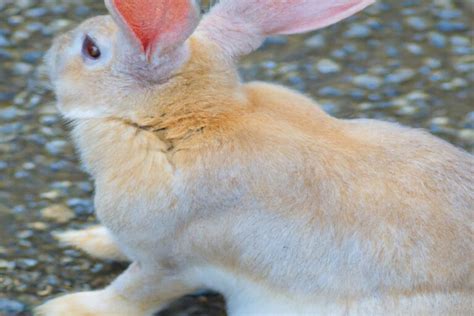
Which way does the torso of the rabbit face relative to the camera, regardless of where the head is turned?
to the viewer's left

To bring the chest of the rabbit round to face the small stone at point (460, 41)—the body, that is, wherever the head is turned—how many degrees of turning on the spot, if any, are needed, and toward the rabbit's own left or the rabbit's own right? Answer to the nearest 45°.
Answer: approximately 135° to the rabbit's own right

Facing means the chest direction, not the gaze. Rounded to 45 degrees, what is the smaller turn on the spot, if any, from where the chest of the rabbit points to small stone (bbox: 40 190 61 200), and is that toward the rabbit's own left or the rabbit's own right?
approximately 45° to the rabbit's own right

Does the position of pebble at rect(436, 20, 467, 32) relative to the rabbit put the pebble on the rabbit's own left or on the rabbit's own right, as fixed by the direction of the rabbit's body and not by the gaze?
on the rabbit's own right

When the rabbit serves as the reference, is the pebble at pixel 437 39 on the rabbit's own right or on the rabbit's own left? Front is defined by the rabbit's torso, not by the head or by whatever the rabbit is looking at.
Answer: on the rabbit's own right

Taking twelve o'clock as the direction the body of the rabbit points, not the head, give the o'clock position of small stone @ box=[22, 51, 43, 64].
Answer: The small stone is roughly at 2 o'clock from the rabbit.

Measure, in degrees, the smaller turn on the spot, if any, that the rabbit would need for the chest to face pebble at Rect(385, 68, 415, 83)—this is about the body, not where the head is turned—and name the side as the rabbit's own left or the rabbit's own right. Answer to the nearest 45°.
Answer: approximately 135° to the rabbit's own right

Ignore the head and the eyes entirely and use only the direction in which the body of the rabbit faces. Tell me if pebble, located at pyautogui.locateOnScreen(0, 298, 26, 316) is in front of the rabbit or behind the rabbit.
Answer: in front

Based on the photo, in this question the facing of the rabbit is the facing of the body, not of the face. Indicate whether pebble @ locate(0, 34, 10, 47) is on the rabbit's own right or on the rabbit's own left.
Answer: on the rabbit's own right

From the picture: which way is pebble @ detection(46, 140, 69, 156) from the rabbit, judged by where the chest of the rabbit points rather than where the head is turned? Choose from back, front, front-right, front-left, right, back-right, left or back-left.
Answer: front-right

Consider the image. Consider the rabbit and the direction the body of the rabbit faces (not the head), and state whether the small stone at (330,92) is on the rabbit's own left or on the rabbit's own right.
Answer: on the rabbit's own right
